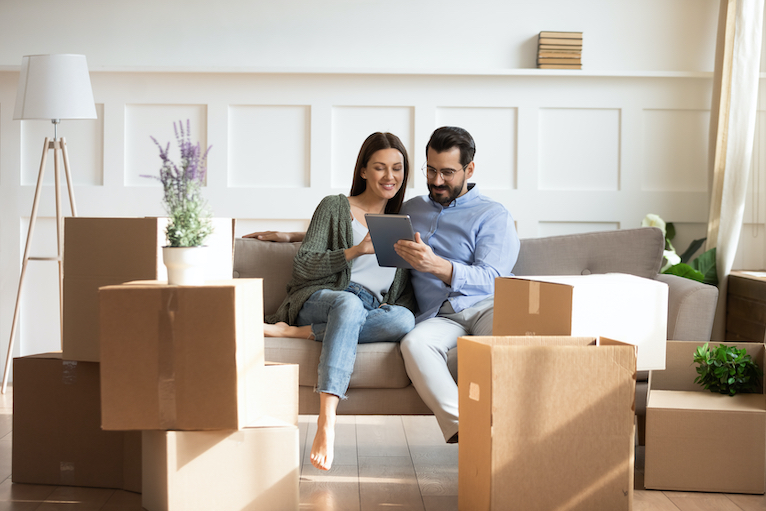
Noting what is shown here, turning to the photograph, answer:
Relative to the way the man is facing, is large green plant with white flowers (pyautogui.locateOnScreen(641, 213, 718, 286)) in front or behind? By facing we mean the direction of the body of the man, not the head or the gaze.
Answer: behind

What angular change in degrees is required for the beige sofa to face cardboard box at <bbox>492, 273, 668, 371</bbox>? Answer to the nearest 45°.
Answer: approximately 45° to its left

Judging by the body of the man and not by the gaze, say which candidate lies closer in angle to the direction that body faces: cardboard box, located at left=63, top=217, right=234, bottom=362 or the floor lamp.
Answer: the cardboard box

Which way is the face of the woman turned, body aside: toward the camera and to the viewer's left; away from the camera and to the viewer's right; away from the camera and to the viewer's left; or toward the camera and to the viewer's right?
toward the camera and to the viewer's right

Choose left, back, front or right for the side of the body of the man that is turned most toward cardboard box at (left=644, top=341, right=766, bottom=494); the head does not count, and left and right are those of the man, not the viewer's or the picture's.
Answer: left

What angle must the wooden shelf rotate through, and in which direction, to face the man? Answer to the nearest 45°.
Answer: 0° — it already faces them

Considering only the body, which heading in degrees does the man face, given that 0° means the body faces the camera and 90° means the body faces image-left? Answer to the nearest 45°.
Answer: approximately 45°

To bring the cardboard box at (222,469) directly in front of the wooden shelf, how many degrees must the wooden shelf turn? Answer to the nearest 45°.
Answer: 0° — it already faces it

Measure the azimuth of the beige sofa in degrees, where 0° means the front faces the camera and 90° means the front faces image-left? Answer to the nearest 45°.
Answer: approximately 0°

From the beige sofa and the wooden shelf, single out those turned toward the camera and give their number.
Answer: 2
